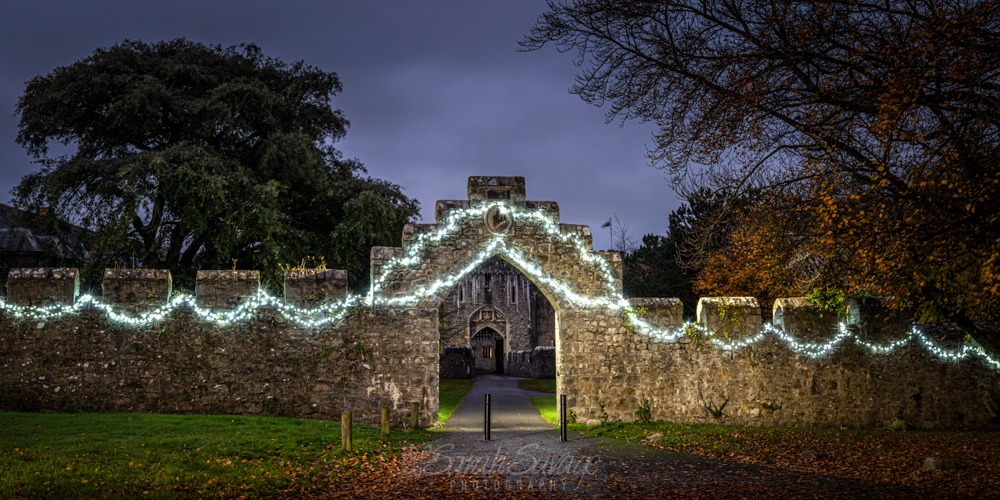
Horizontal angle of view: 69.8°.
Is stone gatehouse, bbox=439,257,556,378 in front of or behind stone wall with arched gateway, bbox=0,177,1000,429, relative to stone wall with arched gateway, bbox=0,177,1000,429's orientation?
behind

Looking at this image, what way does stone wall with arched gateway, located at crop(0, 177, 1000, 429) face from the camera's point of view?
toward the camera

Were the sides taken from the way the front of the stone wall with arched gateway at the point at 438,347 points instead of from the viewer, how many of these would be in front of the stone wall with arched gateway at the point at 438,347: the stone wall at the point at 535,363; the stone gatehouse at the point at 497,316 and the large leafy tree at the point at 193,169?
0

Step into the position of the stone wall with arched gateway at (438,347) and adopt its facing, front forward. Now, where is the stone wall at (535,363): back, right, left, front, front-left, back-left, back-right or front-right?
back

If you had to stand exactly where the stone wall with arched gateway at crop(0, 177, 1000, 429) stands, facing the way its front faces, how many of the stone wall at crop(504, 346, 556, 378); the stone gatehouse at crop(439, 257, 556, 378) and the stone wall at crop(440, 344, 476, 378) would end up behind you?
3

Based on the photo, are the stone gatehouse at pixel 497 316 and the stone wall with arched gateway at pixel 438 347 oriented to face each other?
no

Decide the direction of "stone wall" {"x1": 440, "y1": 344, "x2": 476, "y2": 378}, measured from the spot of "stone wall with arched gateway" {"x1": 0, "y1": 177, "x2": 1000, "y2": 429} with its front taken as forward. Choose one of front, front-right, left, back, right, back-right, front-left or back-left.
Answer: back

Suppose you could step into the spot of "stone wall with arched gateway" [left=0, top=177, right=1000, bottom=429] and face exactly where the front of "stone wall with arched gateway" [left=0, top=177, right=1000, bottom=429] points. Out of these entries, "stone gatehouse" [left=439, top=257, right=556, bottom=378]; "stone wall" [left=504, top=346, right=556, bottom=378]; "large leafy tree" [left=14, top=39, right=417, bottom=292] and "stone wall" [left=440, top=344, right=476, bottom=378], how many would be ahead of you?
0

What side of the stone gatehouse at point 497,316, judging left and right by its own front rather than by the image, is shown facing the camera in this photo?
front

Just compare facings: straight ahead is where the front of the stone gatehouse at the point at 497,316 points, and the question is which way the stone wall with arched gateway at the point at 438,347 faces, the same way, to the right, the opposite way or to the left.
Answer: the same way

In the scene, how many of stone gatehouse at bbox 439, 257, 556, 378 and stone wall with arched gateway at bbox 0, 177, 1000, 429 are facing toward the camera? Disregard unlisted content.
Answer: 2

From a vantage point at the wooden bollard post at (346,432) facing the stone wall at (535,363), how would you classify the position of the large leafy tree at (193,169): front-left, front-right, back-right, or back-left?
front-left

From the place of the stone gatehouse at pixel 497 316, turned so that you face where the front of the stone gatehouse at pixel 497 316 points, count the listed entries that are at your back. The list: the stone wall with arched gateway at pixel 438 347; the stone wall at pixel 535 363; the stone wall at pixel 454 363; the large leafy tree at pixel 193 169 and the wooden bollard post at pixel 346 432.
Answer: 0

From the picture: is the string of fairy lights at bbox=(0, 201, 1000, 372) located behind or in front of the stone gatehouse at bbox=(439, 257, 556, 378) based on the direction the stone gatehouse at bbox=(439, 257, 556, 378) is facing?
in front

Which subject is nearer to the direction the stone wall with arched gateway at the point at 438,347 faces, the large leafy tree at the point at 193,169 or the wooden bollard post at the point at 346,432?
the wooden bollard post

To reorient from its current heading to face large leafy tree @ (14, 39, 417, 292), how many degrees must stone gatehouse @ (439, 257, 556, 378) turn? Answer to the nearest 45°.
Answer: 0° — it already faces it
